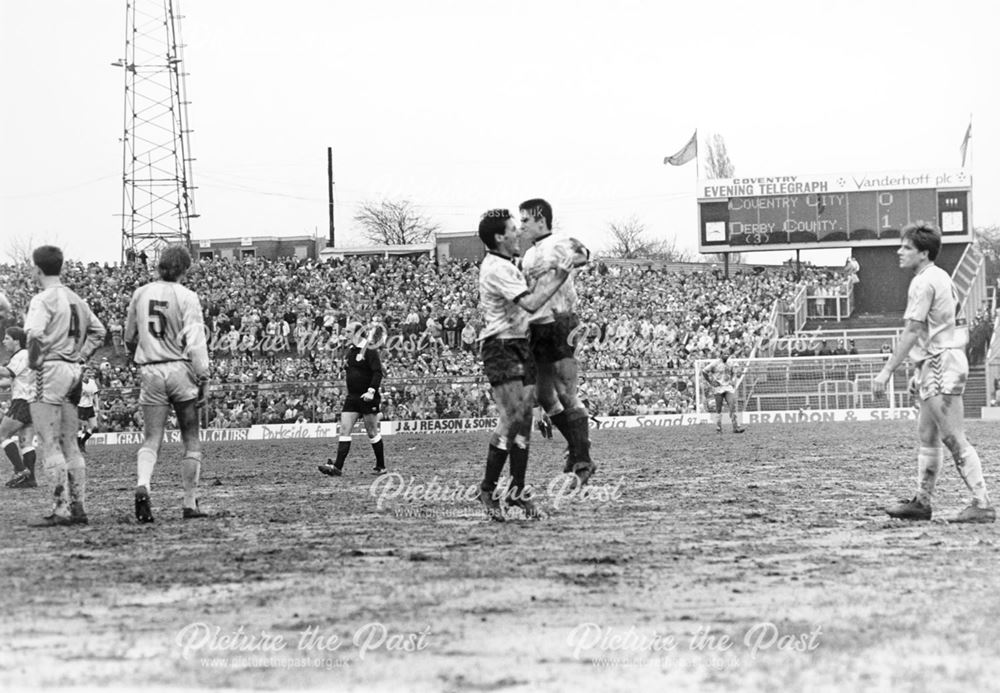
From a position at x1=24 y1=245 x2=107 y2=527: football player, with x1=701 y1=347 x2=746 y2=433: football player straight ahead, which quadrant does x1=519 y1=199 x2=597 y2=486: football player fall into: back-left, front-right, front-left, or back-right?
front-right

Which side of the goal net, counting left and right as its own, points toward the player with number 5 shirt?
front

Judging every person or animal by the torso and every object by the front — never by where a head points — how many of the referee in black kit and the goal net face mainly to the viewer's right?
0

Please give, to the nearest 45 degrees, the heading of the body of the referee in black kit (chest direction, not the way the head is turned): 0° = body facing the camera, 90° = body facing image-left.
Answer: approximately 45°

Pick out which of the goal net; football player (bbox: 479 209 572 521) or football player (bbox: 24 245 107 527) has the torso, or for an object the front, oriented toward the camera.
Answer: the goal net

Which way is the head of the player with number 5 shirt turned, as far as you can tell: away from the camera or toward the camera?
away from the camera

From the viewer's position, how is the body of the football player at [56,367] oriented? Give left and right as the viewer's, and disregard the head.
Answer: facing away from the viewer and to the left of the viewer

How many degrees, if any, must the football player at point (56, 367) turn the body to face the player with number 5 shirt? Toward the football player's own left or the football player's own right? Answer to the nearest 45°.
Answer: approximately 135° to the football player's own right

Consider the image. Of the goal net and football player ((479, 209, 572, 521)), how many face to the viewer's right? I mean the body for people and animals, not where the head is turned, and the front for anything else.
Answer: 1

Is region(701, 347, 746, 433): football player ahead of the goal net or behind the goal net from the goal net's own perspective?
ahead

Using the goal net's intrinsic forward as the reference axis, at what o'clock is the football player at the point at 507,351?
The football player is roughly at 12 o'clock from the goal net.

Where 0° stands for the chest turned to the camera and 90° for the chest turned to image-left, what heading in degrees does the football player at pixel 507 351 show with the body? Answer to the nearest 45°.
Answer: approximately 270°

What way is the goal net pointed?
toward the camera

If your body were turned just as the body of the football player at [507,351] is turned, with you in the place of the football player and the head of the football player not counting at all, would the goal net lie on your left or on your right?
on your left

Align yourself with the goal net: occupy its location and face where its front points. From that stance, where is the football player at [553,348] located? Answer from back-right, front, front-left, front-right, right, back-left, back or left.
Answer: front
